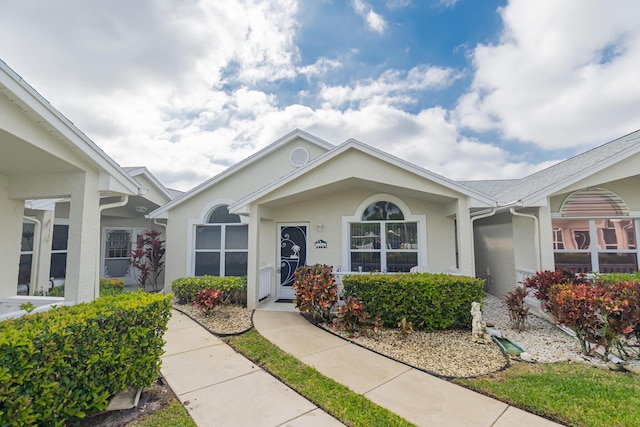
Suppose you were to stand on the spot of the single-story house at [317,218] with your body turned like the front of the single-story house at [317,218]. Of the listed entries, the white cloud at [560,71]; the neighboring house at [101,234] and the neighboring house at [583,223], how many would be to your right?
1

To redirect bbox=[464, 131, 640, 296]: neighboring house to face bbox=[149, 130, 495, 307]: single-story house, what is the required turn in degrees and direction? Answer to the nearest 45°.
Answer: approximately 45° to its right

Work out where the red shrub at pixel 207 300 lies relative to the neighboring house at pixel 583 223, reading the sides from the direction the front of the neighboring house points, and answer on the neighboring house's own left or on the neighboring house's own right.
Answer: on the neighboring house's own right

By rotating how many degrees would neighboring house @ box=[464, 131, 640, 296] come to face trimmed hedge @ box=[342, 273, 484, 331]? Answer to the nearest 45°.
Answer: approximately 45° to its right

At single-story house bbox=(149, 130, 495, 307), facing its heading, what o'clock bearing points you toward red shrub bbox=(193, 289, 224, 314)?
The red shrub is roughly at 2 o'clock from the single-story house.

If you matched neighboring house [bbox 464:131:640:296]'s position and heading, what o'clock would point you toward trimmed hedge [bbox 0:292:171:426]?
The trimmed hedge is roughly at 1 o'clock from the neighboring house.

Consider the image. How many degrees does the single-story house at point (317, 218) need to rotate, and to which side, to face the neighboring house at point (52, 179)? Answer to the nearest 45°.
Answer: approximately 45° to its right

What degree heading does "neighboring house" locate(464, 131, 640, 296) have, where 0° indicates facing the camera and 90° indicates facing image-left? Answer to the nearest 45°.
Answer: approximately 0°

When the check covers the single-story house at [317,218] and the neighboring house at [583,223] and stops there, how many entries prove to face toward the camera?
2

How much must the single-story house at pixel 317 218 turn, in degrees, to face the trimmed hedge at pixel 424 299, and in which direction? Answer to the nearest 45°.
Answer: approximately 45° to its left

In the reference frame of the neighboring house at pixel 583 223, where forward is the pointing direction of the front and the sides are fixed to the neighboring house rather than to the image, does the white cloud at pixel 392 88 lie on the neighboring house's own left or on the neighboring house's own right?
on the neighboring house's own right

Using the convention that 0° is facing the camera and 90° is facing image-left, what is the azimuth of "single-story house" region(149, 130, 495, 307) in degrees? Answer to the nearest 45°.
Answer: approximately 0°
